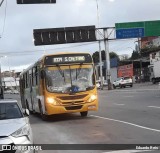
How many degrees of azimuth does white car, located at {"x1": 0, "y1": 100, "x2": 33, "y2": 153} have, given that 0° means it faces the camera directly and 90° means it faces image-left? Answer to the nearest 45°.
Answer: approximately 0°

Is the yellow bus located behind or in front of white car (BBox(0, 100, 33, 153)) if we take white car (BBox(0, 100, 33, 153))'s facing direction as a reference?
behind
